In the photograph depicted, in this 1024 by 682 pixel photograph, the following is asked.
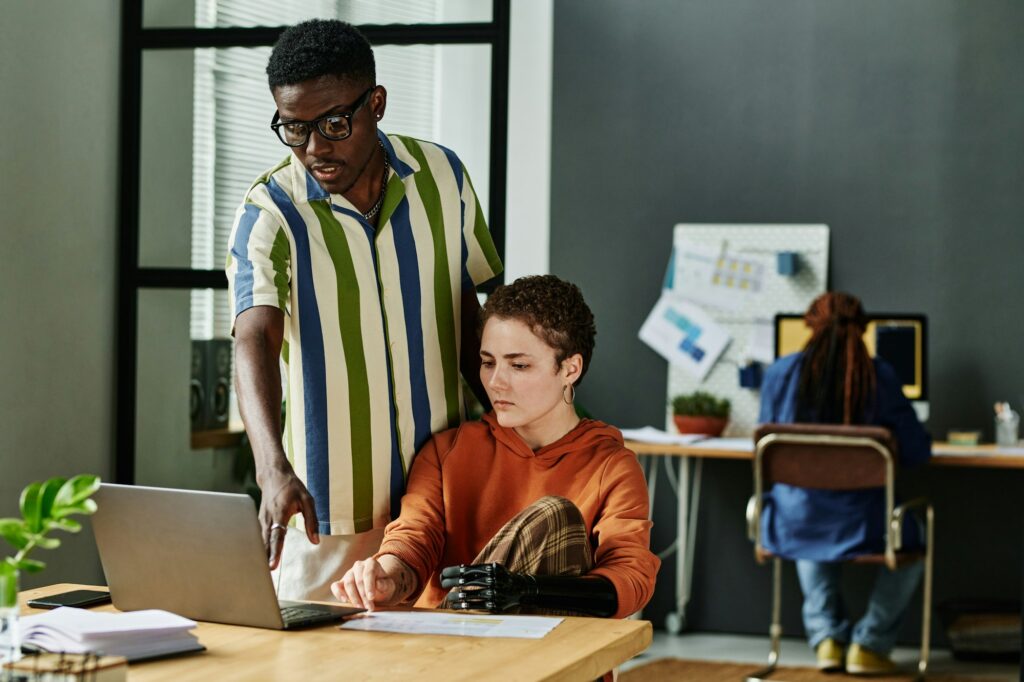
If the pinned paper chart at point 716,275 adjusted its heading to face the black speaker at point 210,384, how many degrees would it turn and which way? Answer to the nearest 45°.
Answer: approximately 45° to its right

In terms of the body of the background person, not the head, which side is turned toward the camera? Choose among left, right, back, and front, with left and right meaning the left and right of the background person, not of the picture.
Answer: back

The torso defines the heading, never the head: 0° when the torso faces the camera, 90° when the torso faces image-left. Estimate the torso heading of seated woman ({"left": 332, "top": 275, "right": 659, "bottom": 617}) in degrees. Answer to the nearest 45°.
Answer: approximately 45°

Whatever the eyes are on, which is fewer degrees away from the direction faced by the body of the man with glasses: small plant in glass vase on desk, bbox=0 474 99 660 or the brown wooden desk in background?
the small plant in glass vase on desk

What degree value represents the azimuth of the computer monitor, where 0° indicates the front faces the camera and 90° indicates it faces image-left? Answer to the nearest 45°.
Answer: approximately 0°

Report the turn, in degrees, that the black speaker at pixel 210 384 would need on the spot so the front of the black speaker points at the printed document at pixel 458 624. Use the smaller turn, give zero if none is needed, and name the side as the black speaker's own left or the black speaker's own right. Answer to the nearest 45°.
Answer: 0° — it already faces it

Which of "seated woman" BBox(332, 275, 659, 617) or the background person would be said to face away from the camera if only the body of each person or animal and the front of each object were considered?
the background person

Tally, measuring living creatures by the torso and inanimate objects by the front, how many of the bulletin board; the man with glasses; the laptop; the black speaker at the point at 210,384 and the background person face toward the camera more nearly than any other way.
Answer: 3

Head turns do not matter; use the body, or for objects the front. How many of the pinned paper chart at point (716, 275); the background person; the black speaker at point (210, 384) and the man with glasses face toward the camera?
3

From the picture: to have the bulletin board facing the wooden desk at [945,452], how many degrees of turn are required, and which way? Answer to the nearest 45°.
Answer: approximately 45° to its left

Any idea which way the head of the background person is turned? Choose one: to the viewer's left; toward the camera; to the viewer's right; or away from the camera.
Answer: away from the camera

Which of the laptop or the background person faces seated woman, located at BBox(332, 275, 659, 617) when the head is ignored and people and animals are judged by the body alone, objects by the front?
the laptop

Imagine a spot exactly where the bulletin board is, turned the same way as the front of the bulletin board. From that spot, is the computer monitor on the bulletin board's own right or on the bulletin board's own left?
on the bulletin board's own left
